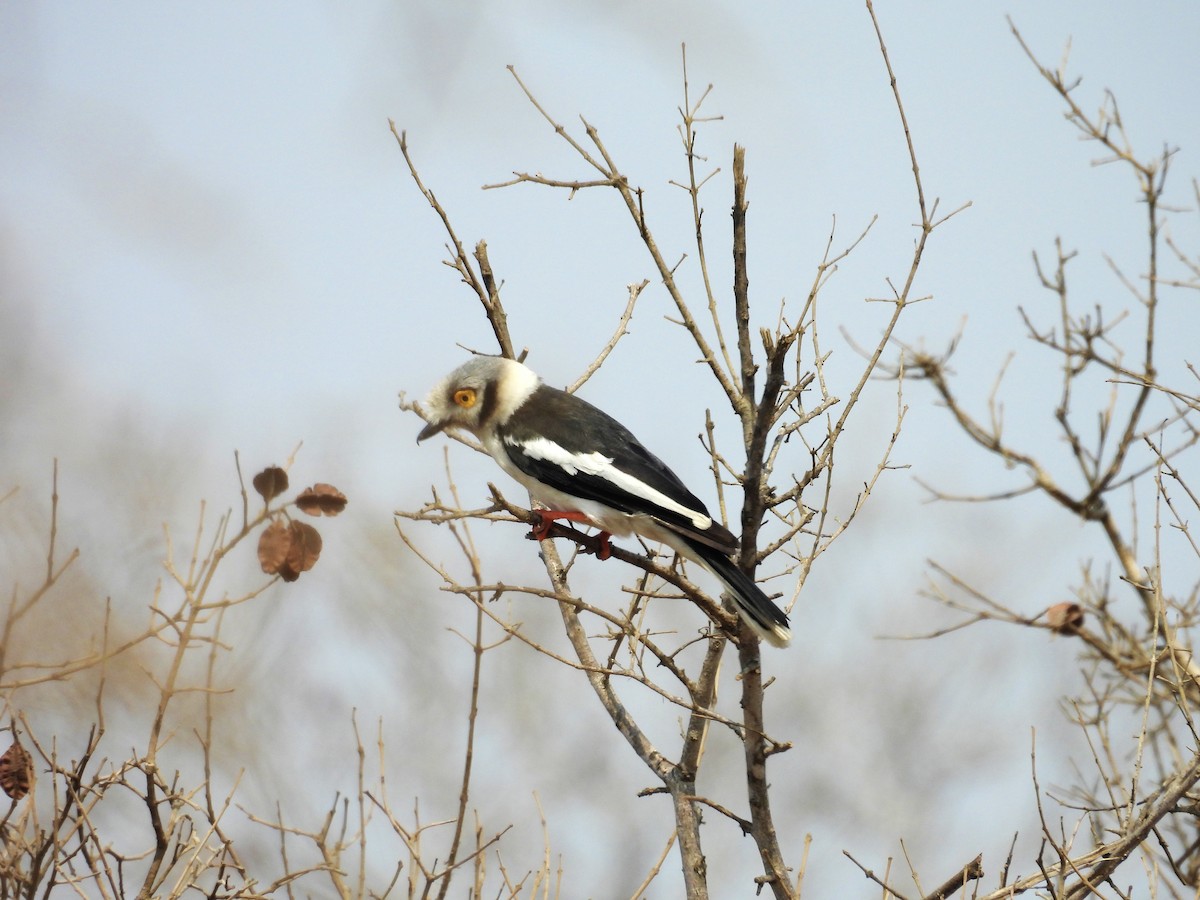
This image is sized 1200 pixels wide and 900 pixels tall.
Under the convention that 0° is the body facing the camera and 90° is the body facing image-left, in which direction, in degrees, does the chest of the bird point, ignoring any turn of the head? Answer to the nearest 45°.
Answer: approximately 90°
